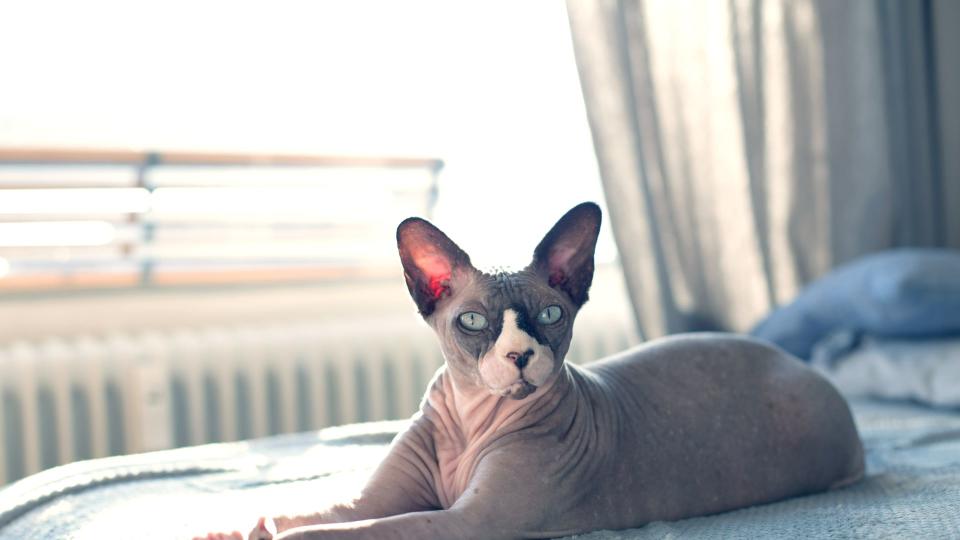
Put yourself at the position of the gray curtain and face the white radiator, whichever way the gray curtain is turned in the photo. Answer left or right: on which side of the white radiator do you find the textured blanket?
left

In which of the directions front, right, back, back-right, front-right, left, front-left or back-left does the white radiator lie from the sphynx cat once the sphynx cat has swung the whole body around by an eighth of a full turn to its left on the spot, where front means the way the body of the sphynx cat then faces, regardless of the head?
back-right

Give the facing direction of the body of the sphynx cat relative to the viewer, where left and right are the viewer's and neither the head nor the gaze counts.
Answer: facing the viewer and to the left of the viewer

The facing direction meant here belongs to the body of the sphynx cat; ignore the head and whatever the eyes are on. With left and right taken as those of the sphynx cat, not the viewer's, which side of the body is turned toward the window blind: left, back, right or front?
right

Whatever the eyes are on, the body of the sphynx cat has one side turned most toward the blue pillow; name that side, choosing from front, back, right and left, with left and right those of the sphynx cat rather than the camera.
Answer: back
